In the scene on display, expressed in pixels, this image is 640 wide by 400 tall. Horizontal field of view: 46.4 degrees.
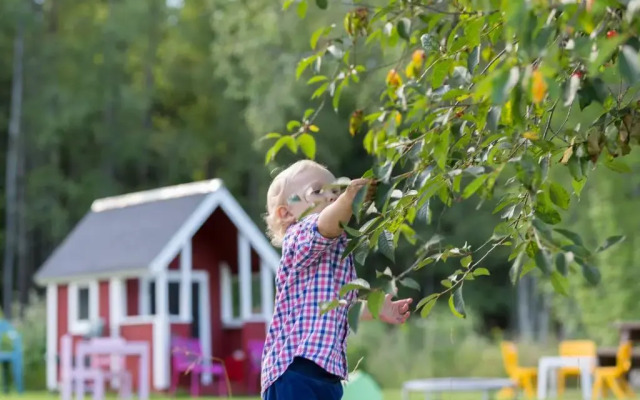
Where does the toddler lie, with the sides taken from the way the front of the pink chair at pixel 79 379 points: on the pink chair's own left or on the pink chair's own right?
on the pink chair's own right

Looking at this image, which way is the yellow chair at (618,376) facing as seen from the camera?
to the viewer's left

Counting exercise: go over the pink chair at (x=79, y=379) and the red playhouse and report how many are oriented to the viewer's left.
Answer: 0

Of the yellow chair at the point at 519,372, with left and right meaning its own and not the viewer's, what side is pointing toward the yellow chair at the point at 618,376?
front

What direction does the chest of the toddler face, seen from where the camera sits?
to the viewer's right

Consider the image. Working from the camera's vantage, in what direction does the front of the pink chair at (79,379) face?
facing to the right of the viewer

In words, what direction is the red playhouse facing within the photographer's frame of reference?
facing the viewer and to the right of the viewer

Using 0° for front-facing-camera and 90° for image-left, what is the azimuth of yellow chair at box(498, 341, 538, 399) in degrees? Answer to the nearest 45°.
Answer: approximately 270°
